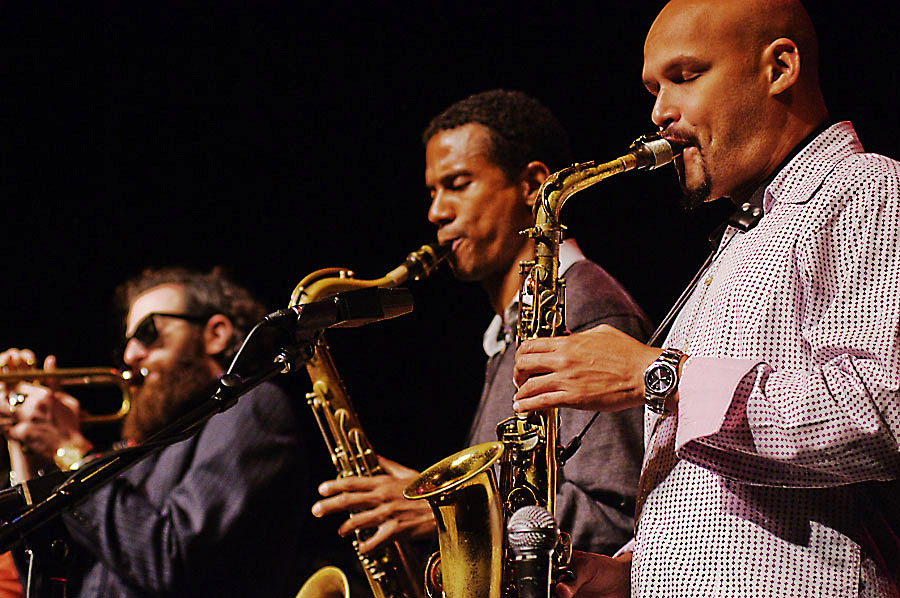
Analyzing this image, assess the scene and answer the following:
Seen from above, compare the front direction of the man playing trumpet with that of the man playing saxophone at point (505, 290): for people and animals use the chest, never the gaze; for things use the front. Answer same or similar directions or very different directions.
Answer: same or similar directions

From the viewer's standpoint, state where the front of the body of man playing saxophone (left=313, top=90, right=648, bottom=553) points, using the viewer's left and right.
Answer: facing the viewer and to the left of the viewer

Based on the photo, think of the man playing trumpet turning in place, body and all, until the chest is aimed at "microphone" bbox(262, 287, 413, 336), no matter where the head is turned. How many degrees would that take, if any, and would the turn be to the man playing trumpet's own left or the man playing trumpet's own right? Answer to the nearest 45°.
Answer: approximately 90° to the man playing trumpet's own left

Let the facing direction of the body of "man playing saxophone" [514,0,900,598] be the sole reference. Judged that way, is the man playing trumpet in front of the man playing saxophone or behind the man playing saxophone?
in front

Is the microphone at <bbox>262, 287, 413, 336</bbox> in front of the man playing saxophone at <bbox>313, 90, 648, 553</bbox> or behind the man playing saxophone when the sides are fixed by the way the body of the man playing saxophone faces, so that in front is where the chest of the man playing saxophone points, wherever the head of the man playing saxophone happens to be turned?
in front

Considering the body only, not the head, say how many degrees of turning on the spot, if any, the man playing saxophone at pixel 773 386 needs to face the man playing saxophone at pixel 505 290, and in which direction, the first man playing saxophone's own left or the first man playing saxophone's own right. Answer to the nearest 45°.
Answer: approximately 45° to the first man playing saxophone's own right

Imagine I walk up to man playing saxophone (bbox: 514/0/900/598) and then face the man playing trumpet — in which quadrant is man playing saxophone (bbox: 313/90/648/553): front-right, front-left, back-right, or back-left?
front-right

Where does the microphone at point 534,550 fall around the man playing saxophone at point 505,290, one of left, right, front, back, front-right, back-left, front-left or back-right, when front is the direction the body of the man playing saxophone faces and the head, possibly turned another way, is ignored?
front-left

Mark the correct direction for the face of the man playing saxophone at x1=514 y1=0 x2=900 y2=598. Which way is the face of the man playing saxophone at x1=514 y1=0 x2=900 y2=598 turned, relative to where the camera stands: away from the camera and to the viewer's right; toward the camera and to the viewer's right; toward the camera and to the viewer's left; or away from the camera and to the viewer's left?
toward the camera and to the viewer's left

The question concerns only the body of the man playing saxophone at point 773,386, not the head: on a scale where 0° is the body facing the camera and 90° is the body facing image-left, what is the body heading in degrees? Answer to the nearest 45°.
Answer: approximately 90°

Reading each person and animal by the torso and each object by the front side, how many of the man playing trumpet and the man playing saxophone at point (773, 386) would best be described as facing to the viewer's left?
2

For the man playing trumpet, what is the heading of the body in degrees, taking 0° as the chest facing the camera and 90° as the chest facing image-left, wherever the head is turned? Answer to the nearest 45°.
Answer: approximately 90°

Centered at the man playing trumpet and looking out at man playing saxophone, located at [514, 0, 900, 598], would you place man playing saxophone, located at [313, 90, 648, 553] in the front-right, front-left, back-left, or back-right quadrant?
front-left
